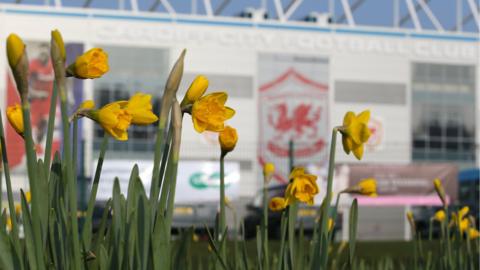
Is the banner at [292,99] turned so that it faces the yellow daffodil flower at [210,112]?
yes

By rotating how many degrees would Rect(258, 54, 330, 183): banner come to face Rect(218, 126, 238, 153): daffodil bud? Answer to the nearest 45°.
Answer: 0° — it already faces it

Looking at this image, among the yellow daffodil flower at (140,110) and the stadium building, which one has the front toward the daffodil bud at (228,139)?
the stadium building
